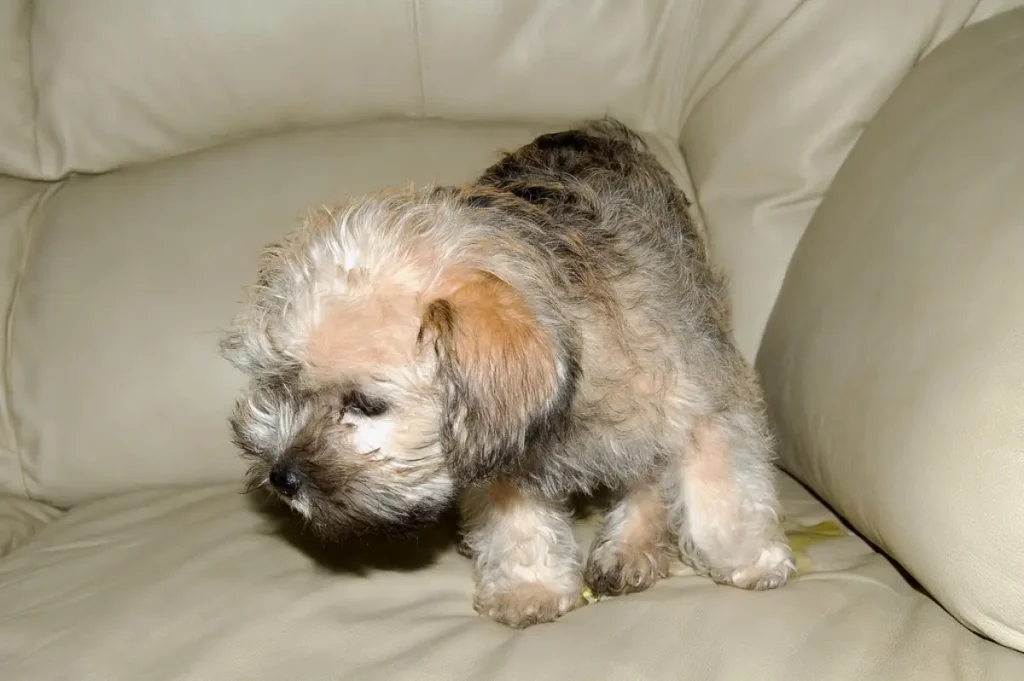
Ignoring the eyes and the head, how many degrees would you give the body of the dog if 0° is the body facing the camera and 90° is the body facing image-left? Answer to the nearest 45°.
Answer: approximately 45°

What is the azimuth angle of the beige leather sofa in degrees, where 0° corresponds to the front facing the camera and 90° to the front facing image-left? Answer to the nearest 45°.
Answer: approximately 0°
